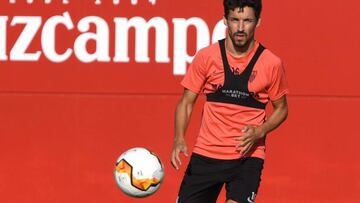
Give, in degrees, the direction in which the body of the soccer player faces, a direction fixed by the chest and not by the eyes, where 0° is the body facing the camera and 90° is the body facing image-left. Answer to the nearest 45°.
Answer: approximately 0°

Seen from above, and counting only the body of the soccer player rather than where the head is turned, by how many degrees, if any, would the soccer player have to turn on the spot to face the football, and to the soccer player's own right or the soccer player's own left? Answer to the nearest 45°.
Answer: approximately 90° to the soccer player's own right
